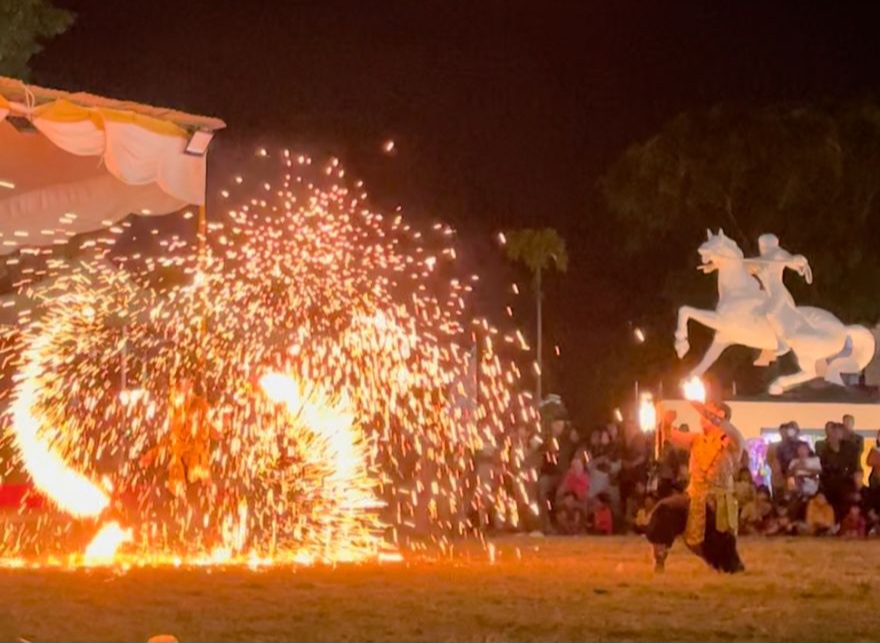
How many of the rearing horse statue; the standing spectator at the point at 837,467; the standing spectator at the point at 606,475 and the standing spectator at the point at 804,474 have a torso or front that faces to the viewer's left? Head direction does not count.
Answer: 1

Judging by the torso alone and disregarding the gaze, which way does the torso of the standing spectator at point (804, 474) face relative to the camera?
toward the camera

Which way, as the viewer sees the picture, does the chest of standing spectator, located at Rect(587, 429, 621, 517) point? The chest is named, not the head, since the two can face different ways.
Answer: toward the camera

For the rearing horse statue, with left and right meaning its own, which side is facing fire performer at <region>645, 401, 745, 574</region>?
left

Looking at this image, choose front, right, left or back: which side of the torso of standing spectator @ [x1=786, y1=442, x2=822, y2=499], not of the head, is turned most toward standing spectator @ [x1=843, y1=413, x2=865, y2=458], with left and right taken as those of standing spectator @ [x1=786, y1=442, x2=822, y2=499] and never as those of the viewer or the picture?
left

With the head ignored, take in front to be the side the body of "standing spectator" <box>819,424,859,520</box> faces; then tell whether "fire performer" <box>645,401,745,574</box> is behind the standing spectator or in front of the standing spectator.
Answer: in front

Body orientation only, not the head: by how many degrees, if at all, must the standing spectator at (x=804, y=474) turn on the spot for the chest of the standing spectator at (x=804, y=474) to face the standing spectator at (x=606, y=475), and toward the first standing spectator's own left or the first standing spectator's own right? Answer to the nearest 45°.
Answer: approximately 90° to the first standing spectator's own right

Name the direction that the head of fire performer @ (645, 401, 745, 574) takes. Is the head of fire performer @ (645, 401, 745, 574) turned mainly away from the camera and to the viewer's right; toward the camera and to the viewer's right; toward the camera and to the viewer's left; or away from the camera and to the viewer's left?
toward the camera and to the viewer's left

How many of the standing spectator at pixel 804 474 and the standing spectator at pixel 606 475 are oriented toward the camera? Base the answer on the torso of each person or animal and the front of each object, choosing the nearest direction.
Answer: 2

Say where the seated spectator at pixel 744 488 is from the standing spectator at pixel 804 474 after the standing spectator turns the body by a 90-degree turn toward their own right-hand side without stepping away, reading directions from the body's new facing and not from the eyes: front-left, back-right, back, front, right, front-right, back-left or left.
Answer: front-left

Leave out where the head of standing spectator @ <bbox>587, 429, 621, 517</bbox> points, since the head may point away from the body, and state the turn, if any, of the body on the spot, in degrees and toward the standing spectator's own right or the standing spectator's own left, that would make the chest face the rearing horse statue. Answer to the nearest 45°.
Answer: approximately 135° to the standing spectator's own left

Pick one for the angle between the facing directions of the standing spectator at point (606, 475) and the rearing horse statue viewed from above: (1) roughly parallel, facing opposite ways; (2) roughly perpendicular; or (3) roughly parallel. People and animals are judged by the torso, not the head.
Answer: roughly perpendicular

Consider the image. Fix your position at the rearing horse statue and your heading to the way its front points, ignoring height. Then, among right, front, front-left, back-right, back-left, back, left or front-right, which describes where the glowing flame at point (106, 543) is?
front-left

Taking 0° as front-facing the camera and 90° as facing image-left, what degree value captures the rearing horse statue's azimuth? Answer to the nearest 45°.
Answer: approximately 90°

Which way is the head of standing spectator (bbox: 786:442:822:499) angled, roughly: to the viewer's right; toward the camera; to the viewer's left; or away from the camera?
toward the camera

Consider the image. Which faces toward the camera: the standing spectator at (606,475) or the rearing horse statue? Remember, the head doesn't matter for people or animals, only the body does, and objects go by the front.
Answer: the standing spectator

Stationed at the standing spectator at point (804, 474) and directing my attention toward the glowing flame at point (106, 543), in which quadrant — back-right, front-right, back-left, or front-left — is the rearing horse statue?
back-right

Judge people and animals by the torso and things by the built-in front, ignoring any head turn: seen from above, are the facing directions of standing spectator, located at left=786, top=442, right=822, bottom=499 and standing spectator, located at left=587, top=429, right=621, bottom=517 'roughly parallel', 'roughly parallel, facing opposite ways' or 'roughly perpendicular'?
roughly parallel
